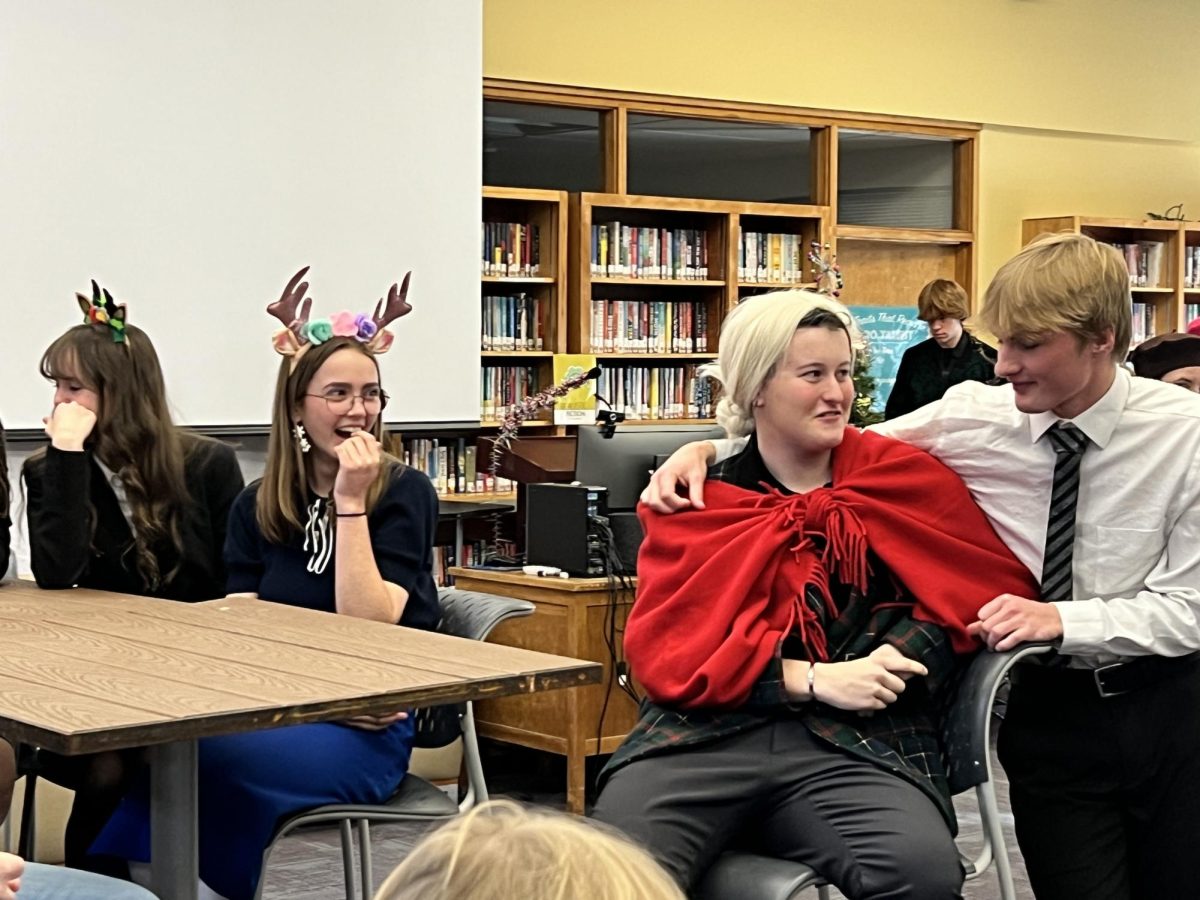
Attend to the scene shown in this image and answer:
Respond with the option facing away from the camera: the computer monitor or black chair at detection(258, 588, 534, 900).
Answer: the computer monitor

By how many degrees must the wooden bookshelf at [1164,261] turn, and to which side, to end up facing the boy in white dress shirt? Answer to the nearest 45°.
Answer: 0° — it already faces them

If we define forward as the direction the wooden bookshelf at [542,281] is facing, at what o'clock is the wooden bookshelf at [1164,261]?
the wooden bookshelf at [1164,261] is roughly at 8 o'clock from the wooden bookshelf at [542,281].

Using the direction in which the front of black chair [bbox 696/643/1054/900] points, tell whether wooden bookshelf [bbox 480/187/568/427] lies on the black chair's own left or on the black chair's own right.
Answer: on the black chair's own right

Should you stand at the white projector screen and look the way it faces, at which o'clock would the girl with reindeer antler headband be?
The girl with reindeer antler headband is roughly at 12 o'clock from the white projector screen.

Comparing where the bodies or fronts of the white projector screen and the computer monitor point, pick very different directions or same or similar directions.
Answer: very different directions

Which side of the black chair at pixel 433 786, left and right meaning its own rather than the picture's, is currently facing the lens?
left

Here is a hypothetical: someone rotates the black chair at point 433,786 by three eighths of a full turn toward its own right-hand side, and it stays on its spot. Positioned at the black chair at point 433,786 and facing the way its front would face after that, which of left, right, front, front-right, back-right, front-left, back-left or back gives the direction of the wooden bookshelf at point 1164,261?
front

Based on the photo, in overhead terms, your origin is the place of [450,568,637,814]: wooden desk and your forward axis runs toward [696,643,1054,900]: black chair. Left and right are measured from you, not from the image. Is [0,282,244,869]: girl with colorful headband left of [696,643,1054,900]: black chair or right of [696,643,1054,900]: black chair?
right
